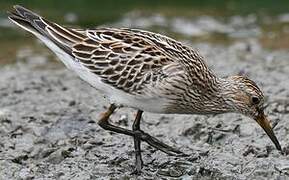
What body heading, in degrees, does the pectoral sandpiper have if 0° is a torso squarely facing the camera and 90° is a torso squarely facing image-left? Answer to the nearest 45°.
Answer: approximately 270°
